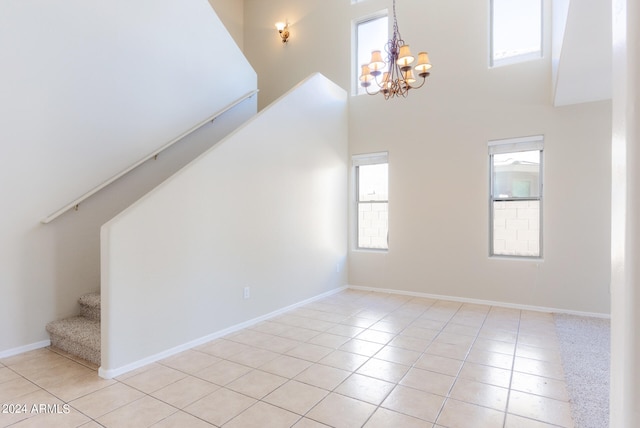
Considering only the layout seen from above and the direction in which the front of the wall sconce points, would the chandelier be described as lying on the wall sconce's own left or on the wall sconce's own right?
on the wall sconce's own left

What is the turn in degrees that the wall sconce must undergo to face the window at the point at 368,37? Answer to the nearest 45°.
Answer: approximately 90° to its left

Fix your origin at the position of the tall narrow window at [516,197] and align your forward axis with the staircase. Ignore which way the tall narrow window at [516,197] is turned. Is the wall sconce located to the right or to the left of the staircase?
right

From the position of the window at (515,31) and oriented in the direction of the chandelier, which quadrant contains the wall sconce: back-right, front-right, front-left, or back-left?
front-right

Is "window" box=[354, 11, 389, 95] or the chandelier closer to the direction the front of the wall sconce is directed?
the chandelier

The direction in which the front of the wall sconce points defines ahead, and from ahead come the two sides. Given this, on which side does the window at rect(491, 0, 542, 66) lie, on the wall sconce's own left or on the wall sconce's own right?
on the wall sconce's own left

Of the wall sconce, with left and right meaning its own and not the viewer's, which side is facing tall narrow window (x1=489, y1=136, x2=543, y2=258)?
left

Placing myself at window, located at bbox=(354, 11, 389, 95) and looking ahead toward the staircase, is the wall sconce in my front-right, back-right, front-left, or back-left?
front-right

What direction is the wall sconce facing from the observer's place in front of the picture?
facing the viewer and to the left of the viewer

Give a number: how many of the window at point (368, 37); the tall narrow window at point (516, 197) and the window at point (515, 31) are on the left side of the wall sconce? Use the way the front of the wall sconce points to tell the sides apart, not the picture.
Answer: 3
